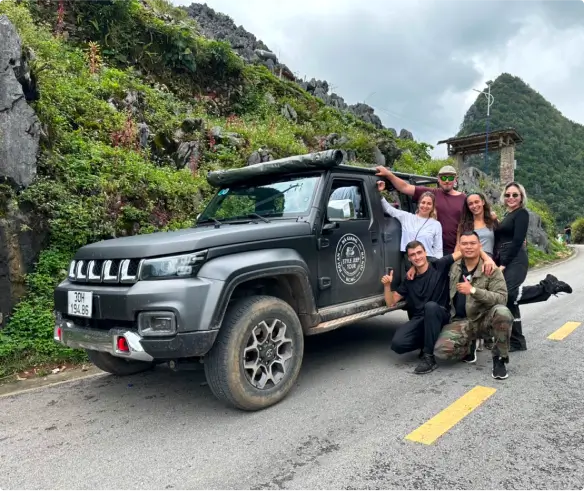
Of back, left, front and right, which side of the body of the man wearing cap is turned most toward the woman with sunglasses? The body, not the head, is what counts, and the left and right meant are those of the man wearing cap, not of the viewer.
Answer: left

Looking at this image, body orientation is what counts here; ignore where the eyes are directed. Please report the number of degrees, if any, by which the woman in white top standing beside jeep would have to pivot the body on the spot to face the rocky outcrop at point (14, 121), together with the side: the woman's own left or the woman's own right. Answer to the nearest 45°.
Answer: approximately 90° to the woman's own right

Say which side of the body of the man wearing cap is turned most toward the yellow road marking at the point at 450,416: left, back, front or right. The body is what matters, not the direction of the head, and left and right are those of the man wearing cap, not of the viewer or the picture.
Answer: front

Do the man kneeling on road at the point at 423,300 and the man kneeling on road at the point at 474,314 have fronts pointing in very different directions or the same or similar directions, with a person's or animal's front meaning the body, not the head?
same or similar directions

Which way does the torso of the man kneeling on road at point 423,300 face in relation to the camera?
toward the camera

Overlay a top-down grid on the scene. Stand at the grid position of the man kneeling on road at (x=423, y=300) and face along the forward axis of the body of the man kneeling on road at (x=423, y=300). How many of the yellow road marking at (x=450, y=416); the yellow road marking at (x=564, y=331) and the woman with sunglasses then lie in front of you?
1

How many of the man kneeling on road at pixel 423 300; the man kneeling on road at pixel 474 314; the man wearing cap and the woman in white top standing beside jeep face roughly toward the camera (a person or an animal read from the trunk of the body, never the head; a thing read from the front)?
4

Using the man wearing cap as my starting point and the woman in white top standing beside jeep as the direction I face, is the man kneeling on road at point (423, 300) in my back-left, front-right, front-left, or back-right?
front-left

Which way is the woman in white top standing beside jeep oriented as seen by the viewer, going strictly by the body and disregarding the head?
toward the camera

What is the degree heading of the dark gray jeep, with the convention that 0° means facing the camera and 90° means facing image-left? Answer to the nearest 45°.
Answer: approximately 45°

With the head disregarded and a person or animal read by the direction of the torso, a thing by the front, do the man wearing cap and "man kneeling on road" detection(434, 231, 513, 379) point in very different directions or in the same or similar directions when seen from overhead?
same or similar directions

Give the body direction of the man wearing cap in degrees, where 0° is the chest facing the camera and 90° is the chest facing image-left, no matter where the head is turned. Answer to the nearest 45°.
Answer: approximately 0°

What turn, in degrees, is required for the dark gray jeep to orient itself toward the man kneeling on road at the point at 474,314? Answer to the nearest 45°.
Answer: approximately 135° to its left

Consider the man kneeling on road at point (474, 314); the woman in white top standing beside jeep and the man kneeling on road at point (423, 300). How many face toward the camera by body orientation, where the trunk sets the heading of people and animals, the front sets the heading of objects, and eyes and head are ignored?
3
